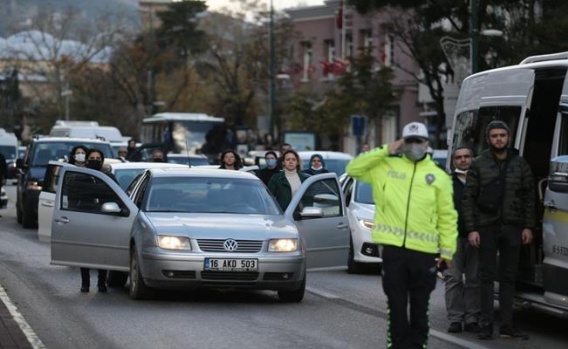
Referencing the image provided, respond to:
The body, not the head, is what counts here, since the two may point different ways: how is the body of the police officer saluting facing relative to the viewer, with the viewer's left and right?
facing the viewer

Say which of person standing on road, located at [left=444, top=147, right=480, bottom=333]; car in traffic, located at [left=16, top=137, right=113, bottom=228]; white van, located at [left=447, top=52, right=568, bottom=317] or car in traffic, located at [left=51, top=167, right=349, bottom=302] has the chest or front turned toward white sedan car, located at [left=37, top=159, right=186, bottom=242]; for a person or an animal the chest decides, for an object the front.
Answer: car in traffic, located at [left=16, top=137, right=113, bottom=228]

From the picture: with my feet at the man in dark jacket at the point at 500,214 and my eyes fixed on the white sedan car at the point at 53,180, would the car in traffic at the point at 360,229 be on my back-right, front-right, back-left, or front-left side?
front-right

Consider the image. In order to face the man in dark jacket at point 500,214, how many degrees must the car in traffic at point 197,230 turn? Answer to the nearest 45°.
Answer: approximately 45° to its left

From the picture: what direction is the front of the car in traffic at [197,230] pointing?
toward the camera

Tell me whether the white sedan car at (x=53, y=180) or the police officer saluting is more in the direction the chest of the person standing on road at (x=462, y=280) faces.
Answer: the police officer saluting

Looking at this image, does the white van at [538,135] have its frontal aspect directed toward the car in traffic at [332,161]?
no

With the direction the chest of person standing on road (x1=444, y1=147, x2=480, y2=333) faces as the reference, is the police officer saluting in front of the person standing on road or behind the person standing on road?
in front

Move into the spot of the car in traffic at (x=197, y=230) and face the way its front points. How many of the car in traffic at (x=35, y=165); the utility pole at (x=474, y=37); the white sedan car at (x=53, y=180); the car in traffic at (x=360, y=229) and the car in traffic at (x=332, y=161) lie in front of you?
0

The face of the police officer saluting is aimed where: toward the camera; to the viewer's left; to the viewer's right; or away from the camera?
toward the camera

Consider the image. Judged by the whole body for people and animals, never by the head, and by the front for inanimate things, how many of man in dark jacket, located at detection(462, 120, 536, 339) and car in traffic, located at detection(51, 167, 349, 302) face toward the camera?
2

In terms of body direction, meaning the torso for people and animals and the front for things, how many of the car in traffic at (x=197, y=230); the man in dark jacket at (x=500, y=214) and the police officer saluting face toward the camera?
3

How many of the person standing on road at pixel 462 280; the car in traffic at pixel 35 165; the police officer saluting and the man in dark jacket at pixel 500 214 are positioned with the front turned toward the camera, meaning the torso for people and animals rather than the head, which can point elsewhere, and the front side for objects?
4

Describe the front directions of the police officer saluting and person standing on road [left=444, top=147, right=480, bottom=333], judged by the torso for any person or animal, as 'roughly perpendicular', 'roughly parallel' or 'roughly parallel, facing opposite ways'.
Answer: roughly parallel

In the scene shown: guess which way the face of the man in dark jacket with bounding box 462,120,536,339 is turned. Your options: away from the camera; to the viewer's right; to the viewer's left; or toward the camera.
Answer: toward the camera

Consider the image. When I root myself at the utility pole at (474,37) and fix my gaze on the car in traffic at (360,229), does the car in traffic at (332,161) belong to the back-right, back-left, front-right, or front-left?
front-right

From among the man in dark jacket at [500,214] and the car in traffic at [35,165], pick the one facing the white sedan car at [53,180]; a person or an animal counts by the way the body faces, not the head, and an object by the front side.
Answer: the car in traffic

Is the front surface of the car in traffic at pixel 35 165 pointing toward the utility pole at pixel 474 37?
no
